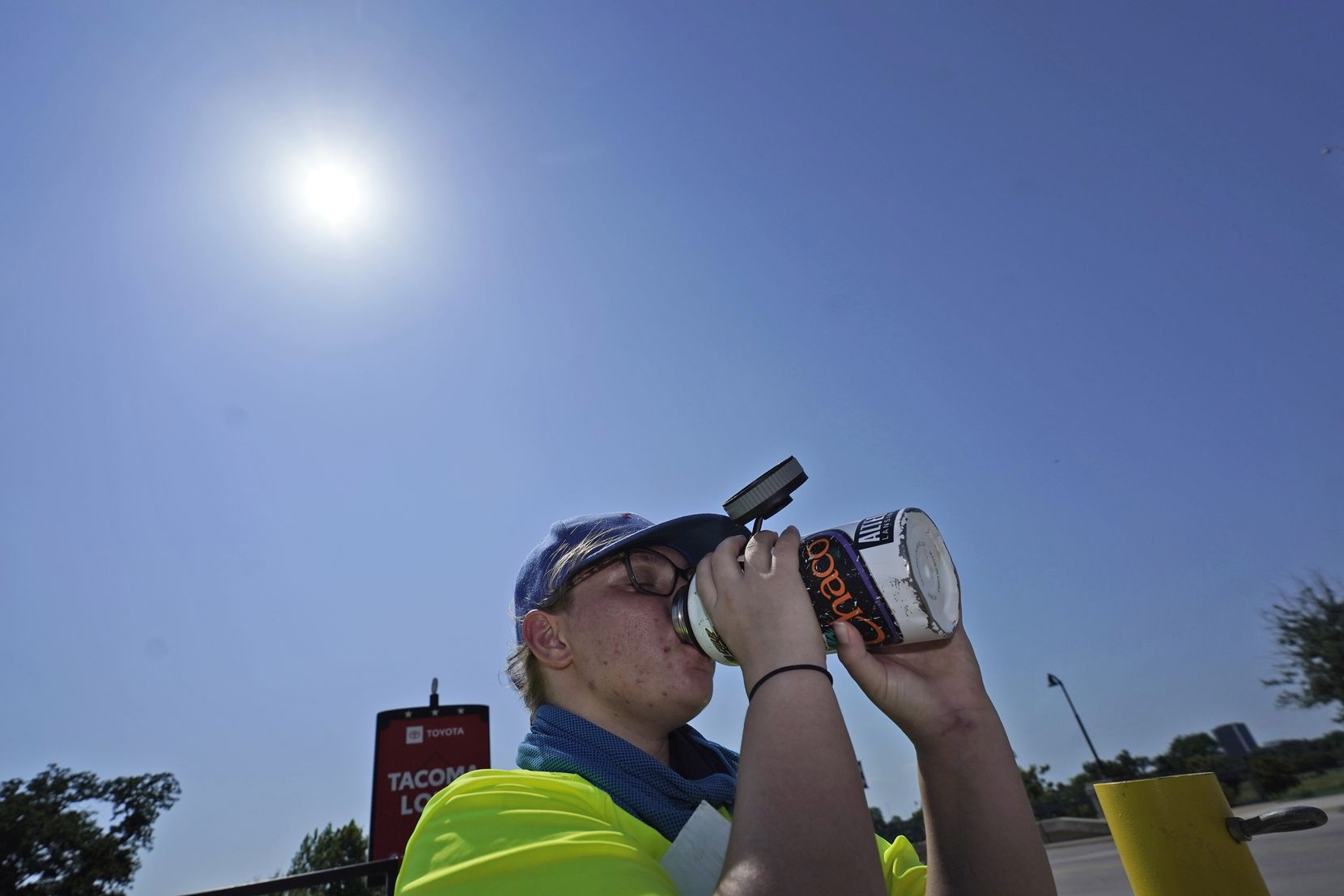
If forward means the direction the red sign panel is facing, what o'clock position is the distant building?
The distant building is roughly at 8 o'clock from the red sign panel.

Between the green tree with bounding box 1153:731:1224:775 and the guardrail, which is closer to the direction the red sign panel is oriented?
the guardrail

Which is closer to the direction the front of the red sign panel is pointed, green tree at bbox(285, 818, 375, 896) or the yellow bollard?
the yellow bollard

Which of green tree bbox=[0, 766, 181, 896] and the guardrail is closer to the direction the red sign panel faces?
the guardrail

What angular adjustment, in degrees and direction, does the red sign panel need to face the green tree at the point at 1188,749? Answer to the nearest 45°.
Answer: approximately 135° to its left

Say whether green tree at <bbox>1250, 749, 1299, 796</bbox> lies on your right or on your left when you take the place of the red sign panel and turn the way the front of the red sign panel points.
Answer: on your left

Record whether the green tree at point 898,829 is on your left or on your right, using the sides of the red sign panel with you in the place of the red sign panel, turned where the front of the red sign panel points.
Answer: on your left

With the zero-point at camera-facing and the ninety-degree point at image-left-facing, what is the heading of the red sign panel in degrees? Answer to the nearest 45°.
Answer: approximately 0°

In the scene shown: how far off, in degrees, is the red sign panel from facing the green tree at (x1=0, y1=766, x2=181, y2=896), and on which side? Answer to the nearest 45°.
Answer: approximately 135° to its right
